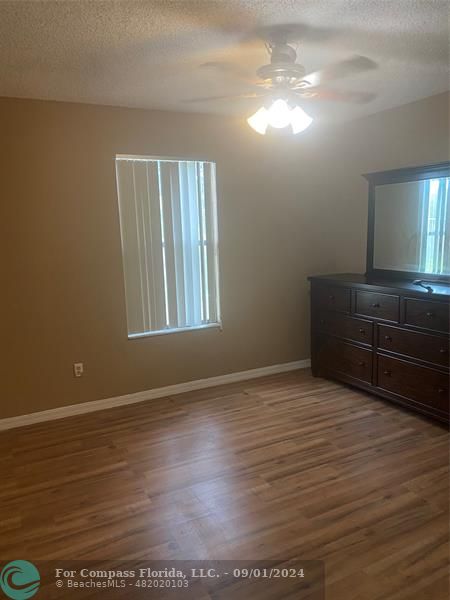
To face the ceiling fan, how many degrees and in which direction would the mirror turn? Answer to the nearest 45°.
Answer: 0° — it already faces it

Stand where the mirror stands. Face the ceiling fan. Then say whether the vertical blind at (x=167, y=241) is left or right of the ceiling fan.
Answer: right

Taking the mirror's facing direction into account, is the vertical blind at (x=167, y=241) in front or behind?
in front

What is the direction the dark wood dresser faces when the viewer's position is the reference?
facing the viewer and to the left of the viewer
